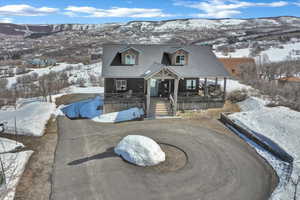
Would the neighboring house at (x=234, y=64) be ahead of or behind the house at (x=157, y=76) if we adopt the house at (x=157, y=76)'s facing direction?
behind

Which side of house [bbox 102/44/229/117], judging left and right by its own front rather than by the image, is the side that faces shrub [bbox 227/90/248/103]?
left

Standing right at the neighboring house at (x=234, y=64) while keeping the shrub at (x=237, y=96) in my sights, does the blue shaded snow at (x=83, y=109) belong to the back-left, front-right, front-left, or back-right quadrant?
front-right

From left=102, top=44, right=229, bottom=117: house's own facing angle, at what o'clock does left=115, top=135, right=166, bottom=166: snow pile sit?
The snow pile is roughly at 12 o'clock from the house.

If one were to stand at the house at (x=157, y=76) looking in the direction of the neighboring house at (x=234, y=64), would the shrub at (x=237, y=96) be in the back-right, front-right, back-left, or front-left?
front-right

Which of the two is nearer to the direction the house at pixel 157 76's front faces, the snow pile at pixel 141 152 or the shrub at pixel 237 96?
the snow pile

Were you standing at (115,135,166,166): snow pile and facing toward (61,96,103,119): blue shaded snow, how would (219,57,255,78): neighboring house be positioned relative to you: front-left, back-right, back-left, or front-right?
front-right

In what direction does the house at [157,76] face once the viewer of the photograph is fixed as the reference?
facing the viewer

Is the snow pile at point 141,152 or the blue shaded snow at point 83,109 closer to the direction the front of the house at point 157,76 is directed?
the snow pile

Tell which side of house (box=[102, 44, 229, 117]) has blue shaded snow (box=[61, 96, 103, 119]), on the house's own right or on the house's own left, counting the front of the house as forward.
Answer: on the house's own right
